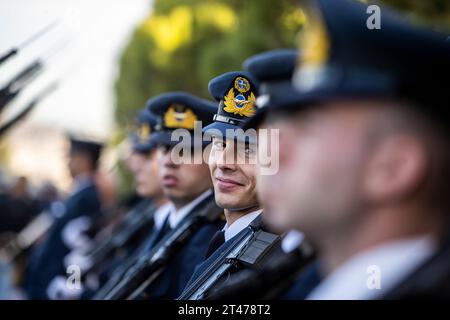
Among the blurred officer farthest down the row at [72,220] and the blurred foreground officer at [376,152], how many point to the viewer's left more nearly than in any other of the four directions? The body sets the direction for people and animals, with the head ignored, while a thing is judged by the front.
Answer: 2

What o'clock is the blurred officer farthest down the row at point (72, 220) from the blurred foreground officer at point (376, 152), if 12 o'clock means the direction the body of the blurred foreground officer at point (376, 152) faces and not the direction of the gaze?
the blurred officer farthest down the row at point (72, 220) is roughly at 2 o'clock from the blurred foreground officer at point (376, 152).

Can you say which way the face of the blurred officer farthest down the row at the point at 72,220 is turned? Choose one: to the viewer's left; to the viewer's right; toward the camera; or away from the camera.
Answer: to the viewer's left

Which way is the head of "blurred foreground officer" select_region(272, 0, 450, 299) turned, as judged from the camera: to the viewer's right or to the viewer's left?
to the viewer's left

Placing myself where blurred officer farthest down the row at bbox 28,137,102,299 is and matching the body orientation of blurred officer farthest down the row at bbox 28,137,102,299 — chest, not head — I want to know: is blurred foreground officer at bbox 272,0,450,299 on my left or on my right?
on my left

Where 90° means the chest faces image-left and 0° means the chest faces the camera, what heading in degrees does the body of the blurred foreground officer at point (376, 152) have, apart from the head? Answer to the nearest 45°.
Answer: approximately 90°

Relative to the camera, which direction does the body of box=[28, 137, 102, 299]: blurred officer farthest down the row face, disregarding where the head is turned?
to the viewer's left
